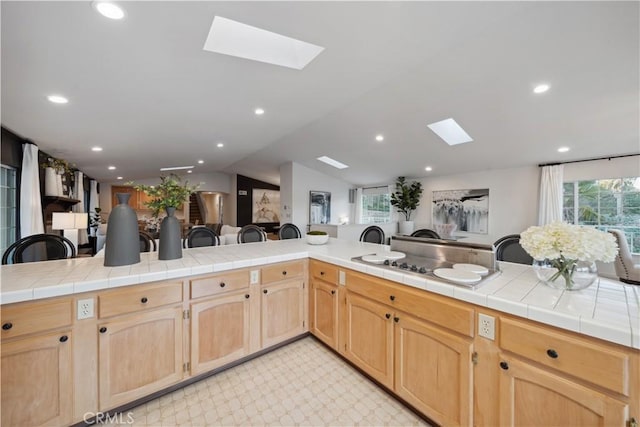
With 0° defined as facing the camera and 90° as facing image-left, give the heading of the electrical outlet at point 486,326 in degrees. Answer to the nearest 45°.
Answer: approximately 45°

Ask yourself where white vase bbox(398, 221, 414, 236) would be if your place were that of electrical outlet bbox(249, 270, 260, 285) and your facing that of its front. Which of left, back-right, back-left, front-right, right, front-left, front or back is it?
back-left

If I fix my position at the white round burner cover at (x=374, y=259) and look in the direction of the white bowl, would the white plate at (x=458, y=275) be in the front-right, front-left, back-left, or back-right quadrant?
back-right

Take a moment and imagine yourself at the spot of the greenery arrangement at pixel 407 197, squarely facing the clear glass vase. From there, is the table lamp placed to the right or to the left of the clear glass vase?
right

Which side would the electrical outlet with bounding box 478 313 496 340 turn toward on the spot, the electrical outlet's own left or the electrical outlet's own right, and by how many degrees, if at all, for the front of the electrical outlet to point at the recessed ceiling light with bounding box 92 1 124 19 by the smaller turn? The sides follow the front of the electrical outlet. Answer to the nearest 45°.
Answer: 0° — it already faces it
